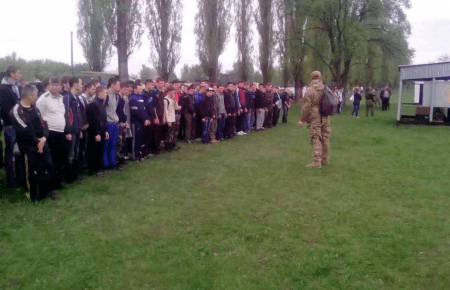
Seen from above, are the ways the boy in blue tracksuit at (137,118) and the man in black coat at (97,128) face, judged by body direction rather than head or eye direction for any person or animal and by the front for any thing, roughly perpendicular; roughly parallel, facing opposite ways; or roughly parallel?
roughly parallel

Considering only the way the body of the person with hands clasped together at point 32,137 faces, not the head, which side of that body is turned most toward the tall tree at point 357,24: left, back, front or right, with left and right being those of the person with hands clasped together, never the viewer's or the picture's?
left

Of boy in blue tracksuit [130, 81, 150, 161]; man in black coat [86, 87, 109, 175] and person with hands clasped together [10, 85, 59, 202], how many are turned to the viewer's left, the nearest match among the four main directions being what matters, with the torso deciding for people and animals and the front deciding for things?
0

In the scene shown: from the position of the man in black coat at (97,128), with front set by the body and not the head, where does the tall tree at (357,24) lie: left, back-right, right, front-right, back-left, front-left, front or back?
left

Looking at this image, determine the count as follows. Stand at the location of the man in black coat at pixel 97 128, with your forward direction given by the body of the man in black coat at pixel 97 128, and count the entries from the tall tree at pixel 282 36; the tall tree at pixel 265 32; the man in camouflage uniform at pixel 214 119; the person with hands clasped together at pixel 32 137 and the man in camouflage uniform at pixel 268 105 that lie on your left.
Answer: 4

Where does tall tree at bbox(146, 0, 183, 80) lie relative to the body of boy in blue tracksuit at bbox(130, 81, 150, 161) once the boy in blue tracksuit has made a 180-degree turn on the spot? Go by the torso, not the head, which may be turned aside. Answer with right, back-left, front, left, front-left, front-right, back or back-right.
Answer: front-right

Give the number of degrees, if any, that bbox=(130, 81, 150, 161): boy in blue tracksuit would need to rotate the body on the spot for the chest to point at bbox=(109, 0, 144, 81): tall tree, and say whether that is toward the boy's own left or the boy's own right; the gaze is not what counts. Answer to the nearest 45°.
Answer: approximately 135° to the boy's own left

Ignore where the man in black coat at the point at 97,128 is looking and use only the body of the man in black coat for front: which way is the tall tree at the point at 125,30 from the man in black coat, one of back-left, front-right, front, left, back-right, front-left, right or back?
back-left

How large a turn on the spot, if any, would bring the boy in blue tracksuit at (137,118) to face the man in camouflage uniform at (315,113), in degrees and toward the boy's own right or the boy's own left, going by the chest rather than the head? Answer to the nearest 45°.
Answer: approximately 45° to the boy's own left

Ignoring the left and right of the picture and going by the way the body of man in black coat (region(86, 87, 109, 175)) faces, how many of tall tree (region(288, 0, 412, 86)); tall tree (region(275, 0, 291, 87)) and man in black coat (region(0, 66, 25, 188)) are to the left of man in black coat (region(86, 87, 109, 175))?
2

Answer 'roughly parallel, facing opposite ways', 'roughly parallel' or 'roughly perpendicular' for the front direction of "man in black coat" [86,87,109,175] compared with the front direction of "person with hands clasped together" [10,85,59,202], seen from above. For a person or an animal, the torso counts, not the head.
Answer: roughly parallel

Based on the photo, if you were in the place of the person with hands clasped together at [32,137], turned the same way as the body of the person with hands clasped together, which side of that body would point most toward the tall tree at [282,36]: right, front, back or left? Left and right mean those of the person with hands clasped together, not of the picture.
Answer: left

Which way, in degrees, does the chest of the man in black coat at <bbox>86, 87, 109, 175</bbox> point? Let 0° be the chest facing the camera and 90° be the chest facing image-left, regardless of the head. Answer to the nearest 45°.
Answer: approximately 315°

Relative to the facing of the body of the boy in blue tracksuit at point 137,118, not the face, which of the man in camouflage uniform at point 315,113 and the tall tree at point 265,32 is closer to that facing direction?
the man in camouflage uniform

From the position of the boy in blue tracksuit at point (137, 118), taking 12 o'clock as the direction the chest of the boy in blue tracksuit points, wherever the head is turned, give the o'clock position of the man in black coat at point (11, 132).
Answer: The man in black coat is roughly at 3 o'clock from the boy in blue tracksuit.

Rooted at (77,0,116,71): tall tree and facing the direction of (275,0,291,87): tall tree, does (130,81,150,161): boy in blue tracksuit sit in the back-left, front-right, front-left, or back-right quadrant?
front-right
